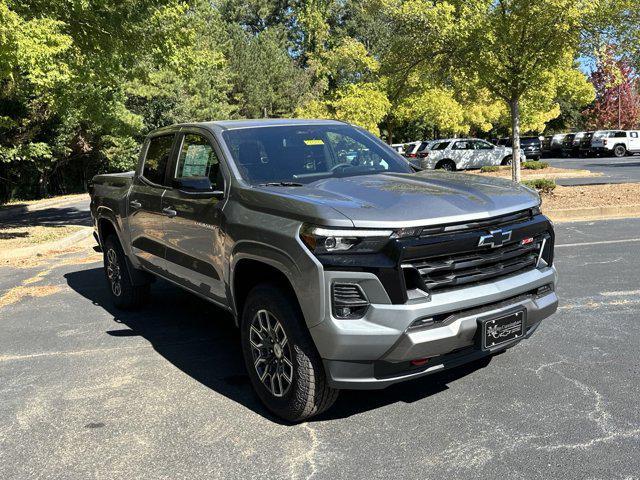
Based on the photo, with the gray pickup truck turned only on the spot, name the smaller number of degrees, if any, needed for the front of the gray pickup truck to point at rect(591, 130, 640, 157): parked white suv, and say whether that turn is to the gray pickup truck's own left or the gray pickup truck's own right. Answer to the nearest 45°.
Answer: approximately 90° to the gray pickup truck's own left

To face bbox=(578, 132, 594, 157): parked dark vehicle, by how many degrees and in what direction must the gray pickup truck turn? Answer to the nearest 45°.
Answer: approximately 90° to its left

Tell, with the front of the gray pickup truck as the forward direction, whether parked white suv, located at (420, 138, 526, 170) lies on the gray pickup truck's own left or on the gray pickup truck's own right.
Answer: on the gray pickup truck's own left
